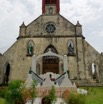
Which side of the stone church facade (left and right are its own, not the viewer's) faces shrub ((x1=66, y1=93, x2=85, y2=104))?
front

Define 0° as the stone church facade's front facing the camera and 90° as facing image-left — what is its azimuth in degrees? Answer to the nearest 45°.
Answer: approximately 0°

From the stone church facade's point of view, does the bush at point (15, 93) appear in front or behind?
in front
